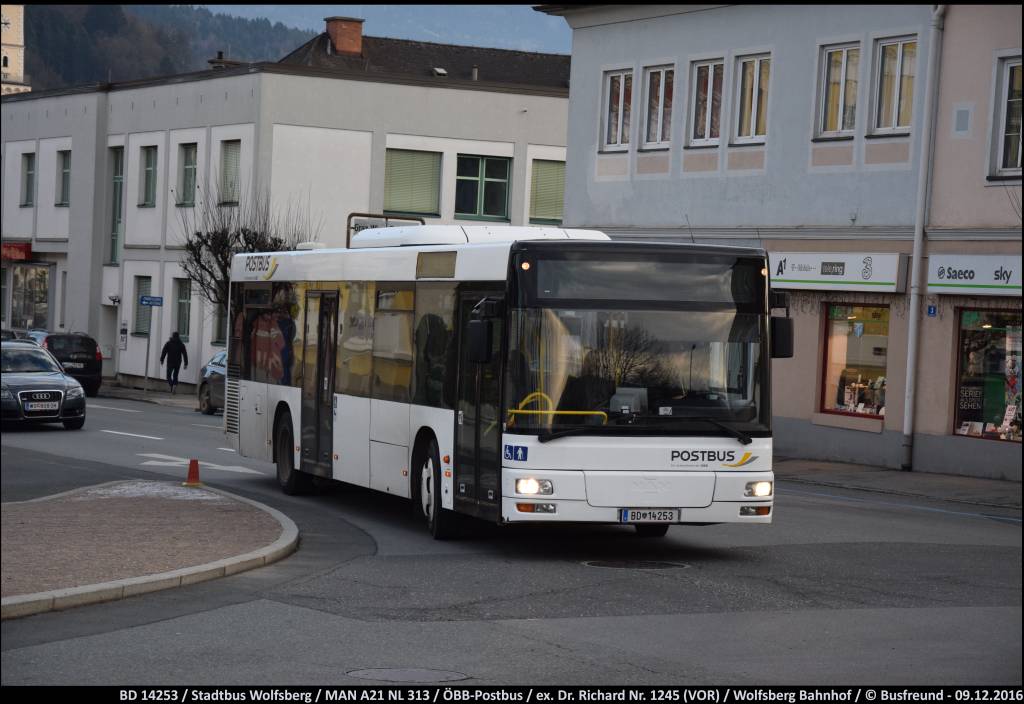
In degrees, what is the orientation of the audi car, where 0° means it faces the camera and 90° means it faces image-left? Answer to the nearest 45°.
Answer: approximately 0°

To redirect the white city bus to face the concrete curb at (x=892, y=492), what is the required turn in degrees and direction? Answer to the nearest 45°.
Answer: approximately 90° to its left

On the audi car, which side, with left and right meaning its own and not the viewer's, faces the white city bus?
front

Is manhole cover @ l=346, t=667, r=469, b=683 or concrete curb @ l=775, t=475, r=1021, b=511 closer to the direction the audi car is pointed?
the manhole cover

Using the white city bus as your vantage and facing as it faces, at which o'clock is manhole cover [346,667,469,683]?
The manhole cover is roughly at 2 o'clock from the white city bus.

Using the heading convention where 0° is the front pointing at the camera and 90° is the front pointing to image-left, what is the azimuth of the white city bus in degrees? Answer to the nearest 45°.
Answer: approximately 315°

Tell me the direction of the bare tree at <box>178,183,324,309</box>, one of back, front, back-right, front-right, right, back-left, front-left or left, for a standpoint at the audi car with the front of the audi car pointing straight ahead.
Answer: back

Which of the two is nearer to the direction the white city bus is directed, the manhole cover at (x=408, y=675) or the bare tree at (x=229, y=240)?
the manhole cover
